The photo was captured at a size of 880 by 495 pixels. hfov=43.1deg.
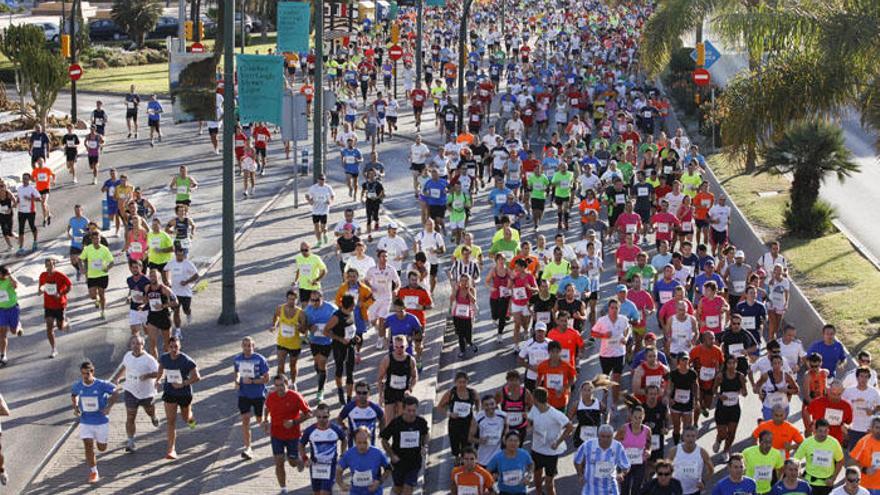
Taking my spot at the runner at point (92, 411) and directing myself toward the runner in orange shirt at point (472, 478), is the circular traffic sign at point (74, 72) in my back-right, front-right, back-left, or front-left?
back-left

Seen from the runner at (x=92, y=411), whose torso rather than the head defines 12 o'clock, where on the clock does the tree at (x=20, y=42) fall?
The tree is roughly at 6 o'clock from the runner.

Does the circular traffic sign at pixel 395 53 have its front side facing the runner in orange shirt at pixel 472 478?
yes

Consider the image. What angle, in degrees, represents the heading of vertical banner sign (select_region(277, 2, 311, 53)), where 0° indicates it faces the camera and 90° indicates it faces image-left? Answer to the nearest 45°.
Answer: approximately 0°

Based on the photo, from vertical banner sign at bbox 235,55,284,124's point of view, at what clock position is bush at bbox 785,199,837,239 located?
The bush is roughly at 9 o'clock from the vertical banner sign.

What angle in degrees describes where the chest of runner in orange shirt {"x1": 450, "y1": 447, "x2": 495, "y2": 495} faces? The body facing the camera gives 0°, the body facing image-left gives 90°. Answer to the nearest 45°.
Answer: approximately 0°

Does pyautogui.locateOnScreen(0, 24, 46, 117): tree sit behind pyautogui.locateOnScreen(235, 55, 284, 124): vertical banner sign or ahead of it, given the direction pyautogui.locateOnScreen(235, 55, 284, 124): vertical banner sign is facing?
behind

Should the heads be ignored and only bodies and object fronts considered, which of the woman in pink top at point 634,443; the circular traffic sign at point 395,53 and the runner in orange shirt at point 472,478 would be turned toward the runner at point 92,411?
the circular traffic sign

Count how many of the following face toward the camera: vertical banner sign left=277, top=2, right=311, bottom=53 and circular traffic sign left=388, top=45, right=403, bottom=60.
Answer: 2

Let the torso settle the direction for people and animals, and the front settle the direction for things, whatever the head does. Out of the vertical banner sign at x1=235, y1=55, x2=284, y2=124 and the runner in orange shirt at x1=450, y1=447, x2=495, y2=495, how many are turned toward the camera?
2
